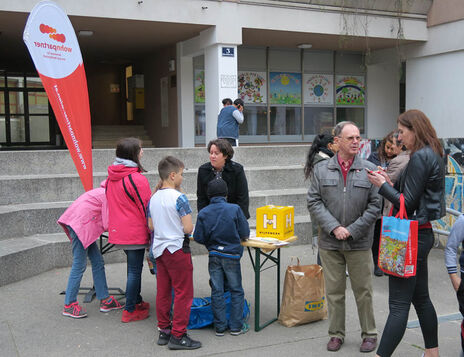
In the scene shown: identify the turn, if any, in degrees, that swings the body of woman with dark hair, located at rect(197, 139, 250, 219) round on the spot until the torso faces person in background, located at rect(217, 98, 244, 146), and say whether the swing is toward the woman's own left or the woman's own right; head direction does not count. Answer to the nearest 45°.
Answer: approximately 135° to the woman's own right

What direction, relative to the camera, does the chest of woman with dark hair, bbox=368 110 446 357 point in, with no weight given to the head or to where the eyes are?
to the viewer's left

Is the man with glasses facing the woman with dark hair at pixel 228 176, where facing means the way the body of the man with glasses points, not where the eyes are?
no

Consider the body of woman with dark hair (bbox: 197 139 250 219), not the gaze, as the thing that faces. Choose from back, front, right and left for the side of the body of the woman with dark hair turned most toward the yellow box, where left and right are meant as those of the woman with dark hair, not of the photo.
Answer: left

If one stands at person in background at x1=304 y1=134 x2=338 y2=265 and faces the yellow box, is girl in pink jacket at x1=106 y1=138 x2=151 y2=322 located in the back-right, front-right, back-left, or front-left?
front-right

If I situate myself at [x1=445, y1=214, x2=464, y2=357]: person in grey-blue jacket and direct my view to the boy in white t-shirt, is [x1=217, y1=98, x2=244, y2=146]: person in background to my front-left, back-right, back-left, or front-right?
front-right

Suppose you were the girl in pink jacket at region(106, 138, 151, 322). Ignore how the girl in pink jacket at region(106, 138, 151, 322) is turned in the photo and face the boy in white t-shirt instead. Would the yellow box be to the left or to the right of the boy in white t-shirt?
left

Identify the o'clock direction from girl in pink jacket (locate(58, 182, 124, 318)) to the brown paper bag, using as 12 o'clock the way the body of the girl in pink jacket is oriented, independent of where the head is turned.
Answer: The brown paper bag is roughly at 1 o'clock from the girl in pink jacket.

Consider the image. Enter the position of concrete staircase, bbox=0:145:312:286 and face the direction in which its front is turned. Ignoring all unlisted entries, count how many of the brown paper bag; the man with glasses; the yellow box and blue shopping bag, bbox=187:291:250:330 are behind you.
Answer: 0

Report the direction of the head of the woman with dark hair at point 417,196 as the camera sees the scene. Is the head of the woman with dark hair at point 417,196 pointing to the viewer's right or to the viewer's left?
to the viewer's left

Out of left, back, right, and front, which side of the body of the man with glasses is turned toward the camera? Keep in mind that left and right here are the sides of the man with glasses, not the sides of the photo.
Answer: front

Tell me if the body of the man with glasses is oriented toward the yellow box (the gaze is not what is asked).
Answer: no

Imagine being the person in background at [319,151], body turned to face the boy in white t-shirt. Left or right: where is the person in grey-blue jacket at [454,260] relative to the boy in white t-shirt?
left

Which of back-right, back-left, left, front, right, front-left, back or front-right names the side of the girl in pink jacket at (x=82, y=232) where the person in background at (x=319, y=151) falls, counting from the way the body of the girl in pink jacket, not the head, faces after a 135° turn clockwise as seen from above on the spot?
back-left

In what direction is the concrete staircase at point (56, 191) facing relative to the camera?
toward the camera
